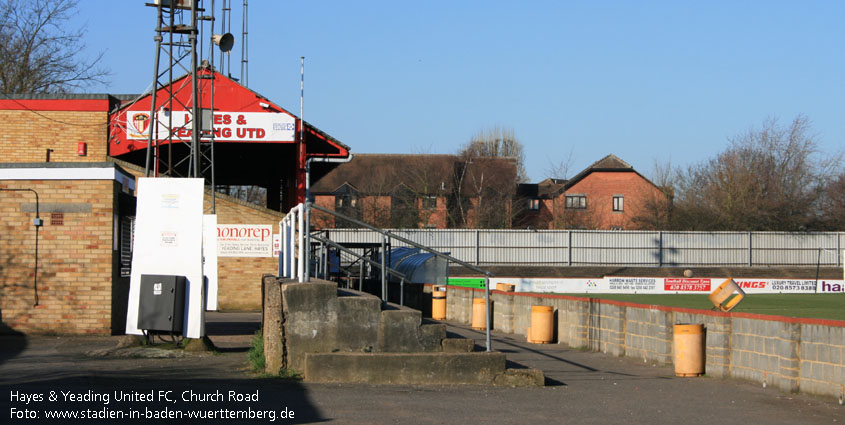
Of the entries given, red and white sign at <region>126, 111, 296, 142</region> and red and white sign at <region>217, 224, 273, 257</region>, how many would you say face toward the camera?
2

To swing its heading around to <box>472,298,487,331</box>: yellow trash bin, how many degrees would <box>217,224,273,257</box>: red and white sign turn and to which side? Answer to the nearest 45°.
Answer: approximately 45° to its left

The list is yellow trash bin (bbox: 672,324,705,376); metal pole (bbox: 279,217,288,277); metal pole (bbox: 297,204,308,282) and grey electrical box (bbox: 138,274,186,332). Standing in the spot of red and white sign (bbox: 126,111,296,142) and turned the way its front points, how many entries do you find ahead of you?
4

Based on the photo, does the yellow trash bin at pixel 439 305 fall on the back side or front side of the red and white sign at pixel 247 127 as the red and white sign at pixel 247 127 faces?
on the front side

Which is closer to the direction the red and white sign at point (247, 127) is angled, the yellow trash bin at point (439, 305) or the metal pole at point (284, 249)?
the metal pole

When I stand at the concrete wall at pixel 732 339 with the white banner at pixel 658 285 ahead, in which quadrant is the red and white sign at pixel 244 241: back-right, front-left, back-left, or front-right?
front-left

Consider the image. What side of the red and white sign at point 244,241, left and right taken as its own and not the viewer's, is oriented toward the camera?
front

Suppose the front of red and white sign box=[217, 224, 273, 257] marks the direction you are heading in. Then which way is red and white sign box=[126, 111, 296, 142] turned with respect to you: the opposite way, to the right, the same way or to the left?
the same way

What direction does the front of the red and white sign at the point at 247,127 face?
toward the camera

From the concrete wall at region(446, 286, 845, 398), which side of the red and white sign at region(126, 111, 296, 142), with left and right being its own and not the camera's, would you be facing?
front

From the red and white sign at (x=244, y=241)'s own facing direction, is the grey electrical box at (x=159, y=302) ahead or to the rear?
ahead

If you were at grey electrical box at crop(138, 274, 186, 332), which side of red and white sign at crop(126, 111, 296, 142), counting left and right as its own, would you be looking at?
front
